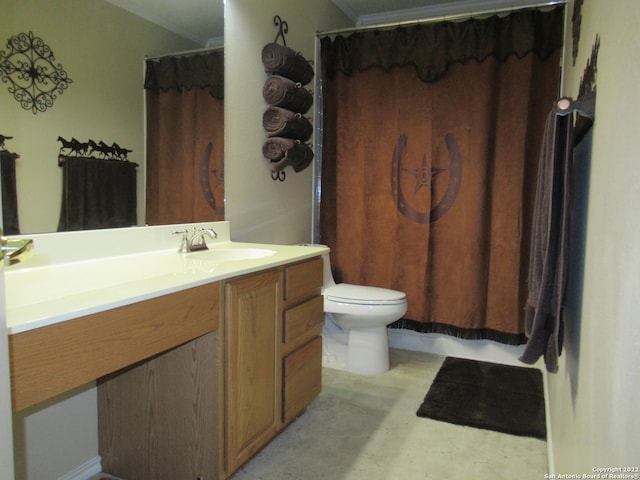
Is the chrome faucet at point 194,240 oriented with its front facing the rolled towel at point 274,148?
no

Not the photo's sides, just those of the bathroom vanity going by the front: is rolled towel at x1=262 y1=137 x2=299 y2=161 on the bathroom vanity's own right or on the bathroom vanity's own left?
on the bathroom vanity's own left

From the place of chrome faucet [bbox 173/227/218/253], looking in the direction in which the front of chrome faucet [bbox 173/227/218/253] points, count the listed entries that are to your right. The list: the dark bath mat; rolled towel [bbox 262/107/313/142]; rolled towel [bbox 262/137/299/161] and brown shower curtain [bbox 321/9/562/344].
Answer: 0

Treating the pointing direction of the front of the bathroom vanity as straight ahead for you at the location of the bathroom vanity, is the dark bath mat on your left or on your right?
on your left

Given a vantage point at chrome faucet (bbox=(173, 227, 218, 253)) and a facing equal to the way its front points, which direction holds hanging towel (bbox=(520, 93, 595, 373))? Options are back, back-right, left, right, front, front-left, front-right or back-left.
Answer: front

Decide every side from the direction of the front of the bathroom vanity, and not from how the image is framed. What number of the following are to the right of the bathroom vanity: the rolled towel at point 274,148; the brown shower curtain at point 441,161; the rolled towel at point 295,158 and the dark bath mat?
0

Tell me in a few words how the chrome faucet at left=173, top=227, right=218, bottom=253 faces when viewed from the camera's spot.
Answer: facing the viewer and to the right of the viewer
